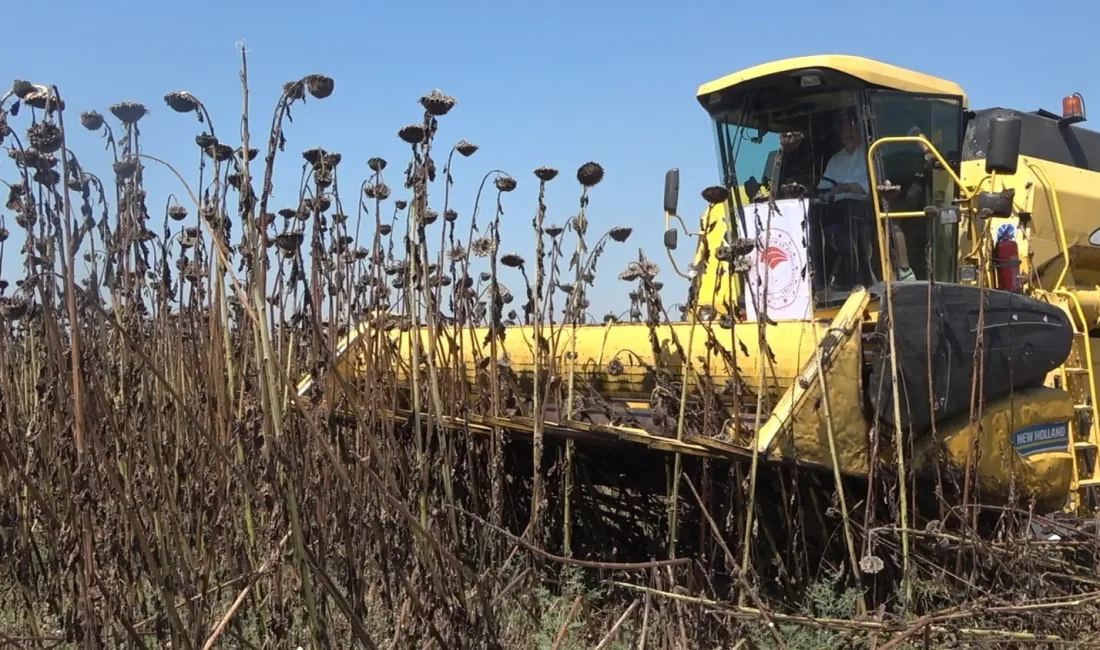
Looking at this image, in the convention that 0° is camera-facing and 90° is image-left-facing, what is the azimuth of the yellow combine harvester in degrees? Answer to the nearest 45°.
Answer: approximately 45°
